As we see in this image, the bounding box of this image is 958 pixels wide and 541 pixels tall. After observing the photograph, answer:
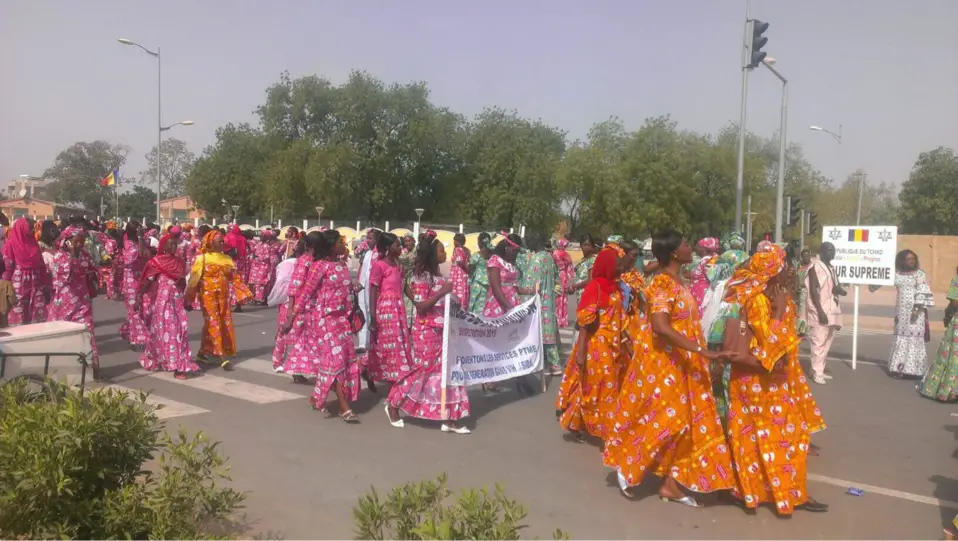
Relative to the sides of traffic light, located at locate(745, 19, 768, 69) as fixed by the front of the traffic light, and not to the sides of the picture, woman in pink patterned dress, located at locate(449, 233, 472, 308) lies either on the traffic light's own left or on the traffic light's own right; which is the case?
on the traffic light's own right

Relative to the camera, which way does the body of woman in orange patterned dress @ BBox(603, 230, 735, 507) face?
to the viewer's right

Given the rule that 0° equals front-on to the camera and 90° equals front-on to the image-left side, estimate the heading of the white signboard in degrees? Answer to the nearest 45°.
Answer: approximately 0°

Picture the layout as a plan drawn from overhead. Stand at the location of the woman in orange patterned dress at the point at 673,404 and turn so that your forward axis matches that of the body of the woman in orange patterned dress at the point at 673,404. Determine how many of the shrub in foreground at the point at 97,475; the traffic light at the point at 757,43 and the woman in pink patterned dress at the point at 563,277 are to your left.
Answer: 2
